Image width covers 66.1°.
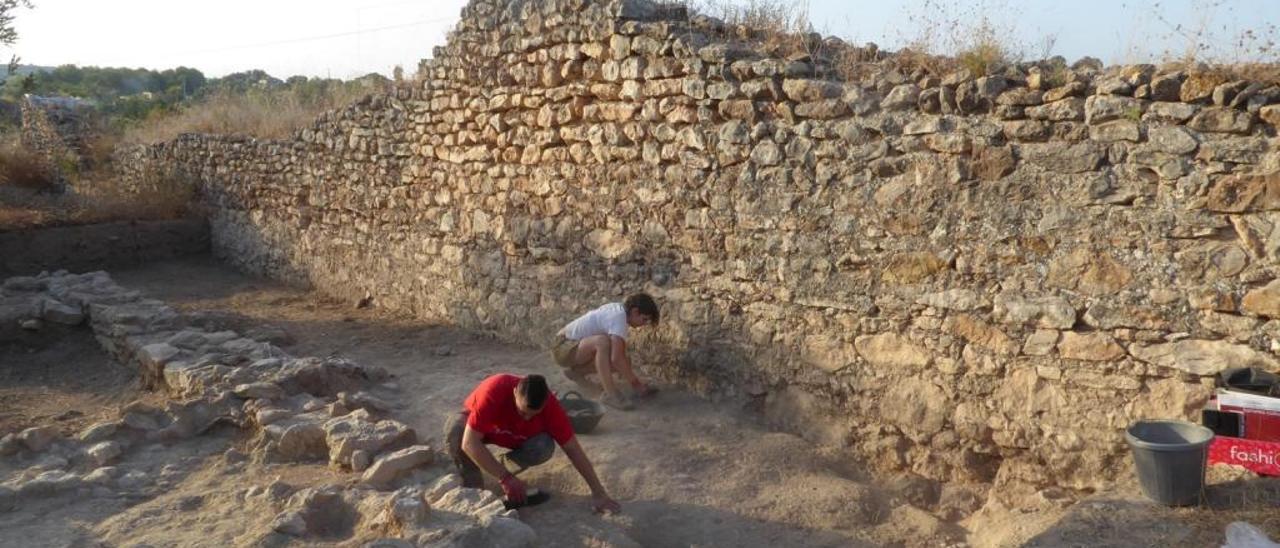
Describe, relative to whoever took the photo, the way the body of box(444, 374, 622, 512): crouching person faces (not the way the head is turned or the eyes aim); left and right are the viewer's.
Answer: facing the viewer and to the right of the viewer

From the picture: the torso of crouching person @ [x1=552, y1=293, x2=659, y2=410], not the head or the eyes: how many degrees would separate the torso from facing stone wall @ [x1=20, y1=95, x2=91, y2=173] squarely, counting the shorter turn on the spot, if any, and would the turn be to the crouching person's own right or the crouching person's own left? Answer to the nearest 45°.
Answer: approximately 135° to the crouching person's own left

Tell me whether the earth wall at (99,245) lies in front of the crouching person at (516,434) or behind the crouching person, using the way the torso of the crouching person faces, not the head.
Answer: behind

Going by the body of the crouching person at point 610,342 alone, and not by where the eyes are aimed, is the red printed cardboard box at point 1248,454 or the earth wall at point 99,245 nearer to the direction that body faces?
the red printed cardboard box

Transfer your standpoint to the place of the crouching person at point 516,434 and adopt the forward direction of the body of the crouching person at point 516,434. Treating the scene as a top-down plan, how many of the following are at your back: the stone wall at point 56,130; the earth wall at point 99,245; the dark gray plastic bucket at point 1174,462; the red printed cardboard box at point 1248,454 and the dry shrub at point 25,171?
3

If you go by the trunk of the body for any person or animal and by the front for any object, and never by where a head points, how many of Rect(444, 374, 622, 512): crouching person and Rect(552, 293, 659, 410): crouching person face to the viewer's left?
0

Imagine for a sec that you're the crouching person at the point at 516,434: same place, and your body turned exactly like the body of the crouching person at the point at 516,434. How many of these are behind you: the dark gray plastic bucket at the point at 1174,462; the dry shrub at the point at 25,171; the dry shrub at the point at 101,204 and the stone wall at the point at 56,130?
3

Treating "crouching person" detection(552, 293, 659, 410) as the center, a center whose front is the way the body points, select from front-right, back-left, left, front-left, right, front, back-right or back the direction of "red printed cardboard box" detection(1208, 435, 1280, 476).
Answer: front-right

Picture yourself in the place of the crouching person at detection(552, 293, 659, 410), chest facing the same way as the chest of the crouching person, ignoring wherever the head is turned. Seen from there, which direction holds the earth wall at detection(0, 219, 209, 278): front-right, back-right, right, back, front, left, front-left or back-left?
back-left

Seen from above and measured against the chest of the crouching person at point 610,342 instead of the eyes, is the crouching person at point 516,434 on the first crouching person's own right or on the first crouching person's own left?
on the first crouching person's own right

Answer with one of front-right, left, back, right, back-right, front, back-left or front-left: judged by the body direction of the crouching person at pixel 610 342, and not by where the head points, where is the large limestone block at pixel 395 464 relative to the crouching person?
back-right

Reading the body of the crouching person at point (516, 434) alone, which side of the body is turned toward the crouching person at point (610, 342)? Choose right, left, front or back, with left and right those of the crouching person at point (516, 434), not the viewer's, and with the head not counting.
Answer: left

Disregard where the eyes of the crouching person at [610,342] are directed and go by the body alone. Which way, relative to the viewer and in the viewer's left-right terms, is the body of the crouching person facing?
facing to the right of the viewer

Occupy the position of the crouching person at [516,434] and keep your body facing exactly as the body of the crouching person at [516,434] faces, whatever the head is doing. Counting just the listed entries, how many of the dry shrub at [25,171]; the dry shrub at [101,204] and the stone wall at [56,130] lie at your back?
3

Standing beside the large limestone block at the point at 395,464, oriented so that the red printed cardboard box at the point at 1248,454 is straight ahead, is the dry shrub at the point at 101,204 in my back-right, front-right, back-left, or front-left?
back-left

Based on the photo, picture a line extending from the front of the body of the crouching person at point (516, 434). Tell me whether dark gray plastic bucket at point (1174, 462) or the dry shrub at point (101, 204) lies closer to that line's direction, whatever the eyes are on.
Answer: the dark gray plastic bucket

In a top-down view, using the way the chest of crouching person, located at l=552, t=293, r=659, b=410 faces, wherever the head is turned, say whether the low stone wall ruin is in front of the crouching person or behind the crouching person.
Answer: behind

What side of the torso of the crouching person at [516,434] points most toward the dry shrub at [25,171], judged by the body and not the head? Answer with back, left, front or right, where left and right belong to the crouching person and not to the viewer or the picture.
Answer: back
